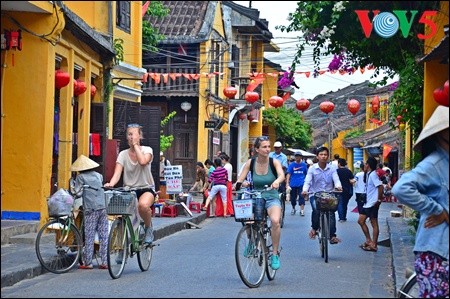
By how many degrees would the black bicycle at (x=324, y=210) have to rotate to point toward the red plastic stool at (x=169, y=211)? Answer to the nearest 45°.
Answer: approximately 135° to its right

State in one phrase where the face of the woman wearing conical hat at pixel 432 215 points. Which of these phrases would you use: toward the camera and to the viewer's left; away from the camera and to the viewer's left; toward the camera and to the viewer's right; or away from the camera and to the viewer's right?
away from the camera and to the viewer's left

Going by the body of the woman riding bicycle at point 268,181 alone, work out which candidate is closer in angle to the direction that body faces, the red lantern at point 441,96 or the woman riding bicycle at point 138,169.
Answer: the woman riding bicycle

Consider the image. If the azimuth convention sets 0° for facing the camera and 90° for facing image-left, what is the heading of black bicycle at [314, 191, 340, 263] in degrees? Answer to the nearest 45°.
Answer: approximately 0°

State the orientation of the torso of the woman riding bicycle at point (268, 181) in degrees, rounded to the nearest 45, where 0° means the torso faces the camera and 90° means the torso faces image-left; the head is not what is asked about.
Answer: approximately 45°
